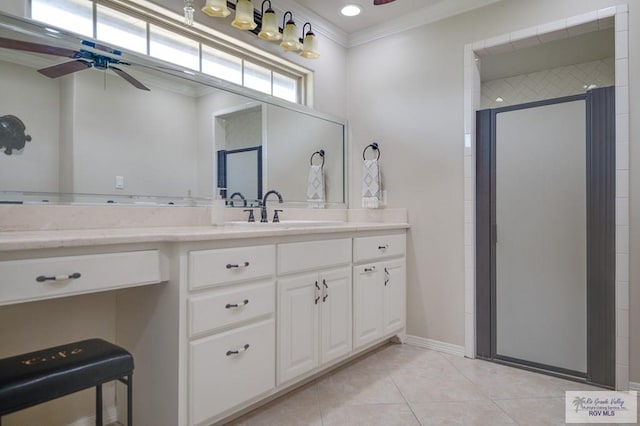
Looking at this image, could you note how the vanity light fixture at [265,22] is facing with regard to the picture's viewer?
facing the viewer and to the right of the viewer

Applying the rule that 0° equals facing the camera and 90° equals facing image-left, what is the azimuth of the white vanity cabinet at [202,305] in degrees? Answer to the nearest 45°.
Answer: approximately 315°
